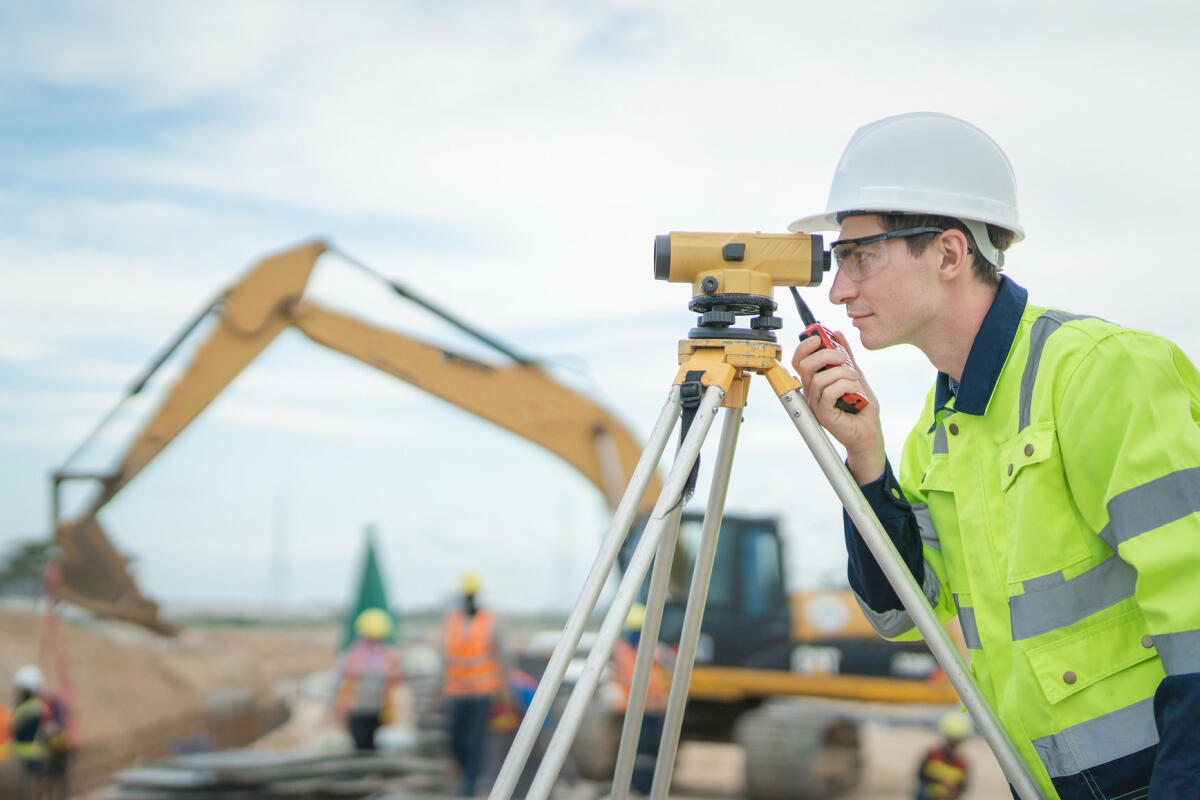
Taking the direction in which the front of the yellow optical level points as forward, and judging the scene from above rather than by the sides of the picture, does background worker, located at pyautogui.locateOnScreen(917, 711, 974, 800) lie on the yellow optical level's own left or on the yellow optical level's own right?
on the yellow optical level's own right

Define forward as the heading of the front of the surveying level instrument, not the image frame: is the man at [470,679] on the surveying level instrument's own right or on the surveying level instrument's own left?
on the surveying level instrument's own right

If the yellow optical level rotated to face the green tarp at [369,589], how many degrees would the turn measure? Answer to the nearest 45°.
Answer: approximately 90° to its right

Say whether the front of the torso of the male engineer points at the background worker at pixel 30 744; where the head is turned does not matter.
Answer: no

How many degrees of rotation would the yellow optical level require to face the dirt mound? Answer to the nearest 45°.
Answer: approximately 45° to its right

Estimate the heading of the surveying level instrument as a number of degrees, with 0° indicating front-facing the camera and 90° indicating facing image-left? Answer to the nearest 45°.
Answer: approximately 90°

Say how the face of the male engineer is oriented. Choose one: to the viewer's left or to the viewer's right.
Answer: to the viewer's left

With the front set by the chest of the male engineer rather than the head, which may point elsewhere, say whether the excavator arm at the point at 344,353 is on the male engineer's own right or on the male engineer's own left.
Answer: on the male engineer's own right

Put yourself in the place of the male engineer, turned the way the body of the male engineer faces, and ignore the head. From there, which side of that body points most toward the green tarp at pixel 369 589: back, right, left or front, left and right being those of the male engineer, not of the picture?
right

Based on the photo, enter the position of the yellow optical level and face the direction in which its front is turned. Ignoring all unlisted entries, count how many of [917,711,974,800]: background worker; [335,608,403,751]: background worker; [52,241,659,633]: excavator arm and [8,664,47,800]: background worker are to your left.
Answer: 0

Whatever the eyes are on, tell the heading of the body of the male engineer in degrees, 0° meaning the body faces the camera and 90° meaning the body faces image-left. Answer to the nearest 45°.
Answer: approximately 45°

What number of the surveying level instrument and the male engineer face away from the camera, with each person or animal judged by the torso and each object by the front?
0

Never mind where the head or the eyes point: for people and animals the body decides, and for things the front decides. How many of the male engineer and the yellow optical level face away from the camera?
0
